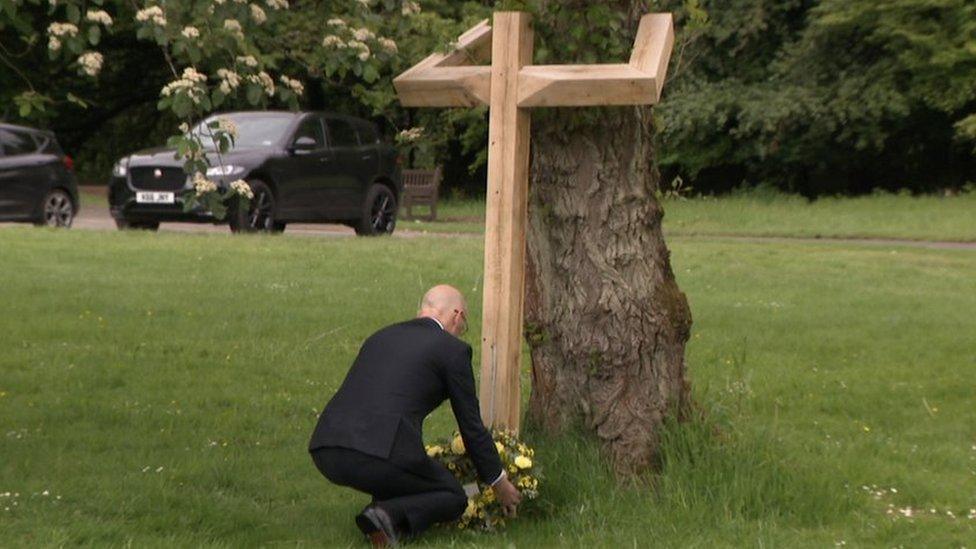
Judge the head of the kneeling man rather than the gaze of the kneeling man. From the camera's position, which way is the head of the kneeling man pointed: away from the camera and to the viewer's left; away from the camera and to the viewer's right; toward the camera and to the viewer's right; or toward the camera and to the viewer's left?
away from the camera and to the viewer's right

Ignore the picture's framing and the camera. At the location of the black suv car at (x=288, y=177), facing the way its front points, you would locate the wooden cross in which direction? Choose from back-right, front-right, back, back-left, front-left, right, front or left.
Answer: front-left

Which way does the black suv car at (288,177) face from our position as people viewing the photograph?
facing the viewer and to the left of the viewer

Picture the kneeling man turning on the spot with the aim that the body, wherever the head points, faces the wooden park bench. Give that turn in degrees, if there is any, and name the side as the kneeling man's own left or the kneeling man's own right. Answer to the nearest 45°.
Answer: approximately 45° to the kneeling man's own left

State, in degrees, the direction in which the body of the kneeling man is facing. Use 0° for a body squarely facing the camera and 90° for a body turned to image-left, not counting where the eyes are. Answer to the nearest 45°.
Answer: approximately 225°

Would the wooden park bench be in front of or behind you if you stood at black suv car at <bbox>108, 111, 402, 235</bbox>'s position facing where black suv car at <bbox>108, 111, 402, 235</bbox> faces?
behind

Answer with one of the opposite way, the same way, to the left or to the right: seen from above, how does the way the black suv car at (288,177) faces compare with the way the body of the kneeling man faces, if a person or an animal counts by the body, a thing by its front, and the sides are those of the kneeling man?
the opposite way

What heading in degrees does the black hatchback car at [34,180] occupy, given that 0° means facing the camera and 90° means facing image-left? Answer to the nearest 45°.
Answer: approximately 90°
